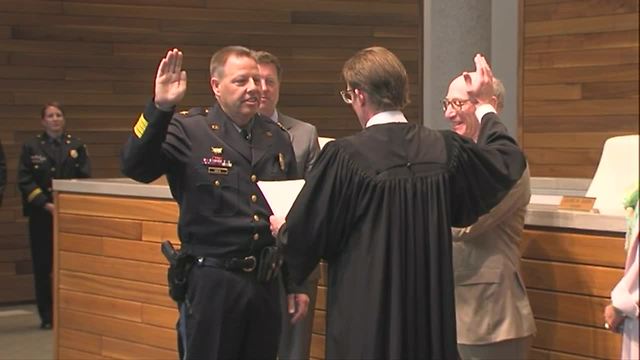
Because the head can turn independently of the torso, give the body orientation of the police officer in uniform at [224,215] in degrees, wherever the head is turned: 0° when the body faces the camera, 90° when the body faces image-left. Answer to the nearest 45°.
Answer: approximately 315°

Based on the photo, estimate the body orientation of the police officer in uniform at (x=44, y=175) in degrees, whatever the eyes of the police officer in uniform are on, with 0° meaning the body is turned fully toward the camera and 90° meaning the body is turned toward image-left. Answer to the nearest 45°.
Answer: approximately 0°

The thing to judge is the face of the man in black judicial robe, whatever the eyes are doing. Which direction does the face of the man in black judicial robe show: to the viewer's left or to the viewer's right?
to the viewer's left

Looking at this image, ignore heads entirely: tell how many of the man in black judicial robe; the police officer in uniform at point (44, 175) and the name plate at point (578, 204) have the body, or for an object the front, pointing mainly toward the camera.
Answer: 2

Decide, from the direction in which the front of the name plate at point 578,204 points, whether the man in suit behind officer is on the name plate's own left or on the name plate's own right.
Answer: on the name plate's own right

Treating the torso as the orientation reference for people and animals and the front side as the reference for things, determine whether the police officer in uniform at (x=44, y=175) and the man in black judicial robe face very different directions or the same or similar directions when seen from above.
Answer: very different directions

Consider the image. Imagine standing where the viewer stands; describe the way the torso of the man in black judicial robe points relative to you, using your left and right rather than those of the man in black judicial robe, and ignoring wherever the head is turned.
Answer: facing away from the viewer and to the left of the viewer

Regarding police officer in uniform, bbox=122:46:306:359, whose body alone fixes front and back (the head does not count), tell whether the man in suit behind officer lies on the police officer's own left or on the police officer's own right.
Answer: on the police officer's own left

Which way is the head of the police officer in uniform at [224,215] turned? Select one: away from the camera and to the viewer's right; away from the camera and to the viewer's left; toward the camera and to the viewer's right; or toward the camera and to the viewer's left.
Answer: toward the camera and to the viewer's right
